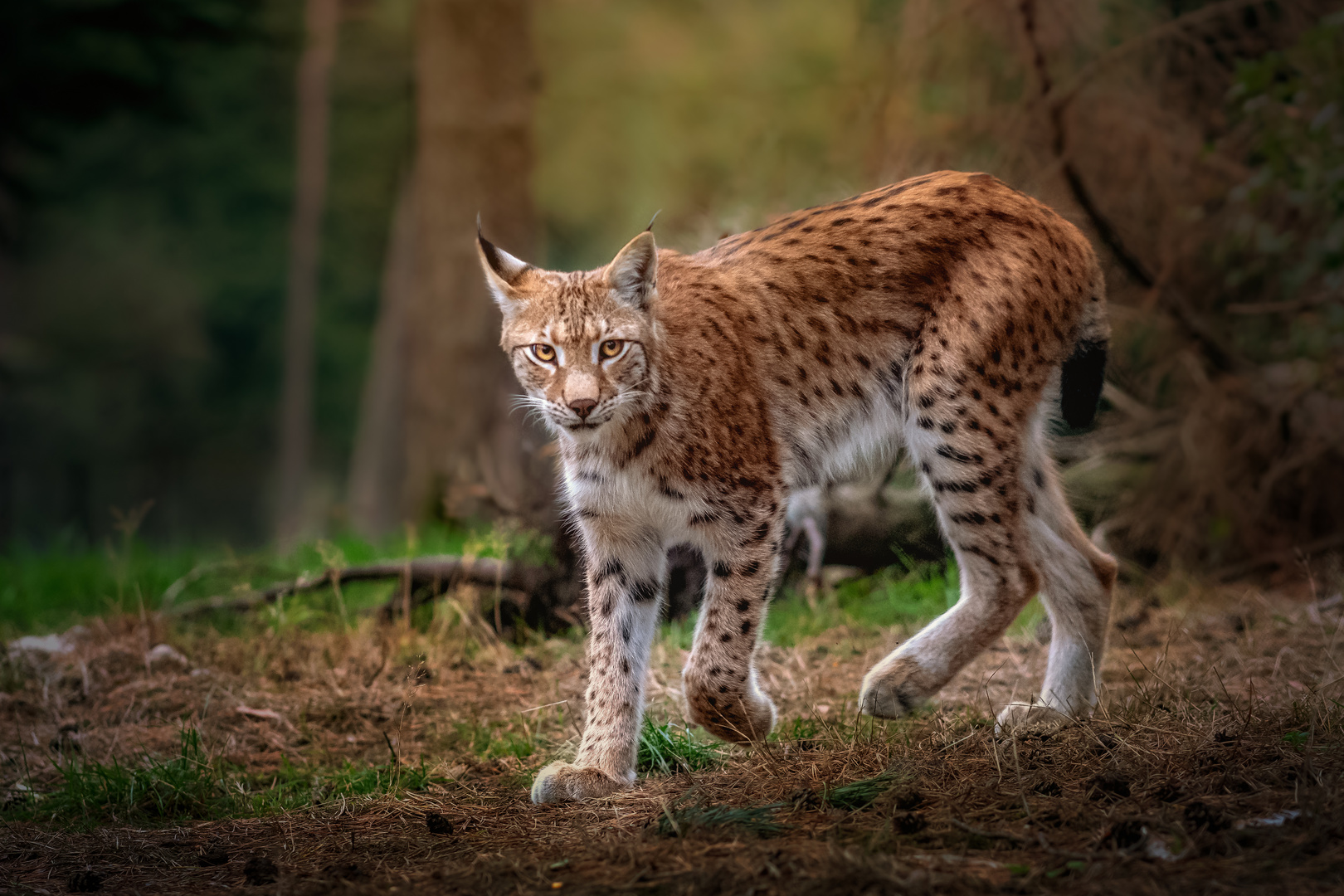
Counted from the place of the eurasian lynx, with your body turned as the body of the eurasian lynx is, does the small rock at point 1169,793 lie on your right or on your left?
on your left

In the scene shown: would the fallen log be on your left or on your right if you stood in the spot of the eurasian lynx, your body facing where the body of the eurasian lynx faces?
on your right

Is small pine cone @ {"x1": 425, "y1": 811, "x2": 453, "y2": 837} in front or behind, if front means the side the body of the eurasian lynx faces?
in front

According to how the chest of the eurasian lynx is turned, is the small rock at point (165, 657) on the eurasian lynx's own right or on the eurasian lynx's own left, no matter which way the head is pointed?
on the eurasian lynx's own right

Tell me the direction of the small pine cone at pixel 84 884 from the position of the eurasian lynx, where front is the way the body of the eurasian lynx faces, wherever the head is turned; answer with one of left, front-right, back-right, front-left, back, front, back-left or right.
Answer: front

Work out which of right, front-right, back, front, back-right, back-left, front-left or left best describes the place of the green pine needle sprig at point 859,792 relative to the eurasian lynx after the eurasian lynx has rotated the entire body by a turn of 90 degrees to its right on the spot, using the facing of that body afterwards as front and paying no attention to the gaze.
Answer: back-left

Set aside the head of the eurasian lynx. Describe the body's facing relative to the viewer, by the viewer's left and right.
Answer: facing the viewer and to the left of the viewer

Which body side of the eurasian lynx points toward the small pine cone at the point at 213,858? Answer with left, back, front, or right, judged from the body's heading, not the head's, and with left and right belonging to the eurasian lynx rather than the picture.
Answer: front
